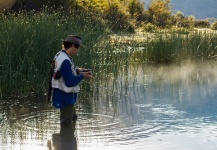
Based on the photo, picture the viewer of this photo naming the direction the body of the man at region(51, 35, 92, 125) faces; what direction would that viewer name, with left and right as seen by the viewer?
facing to the right of the viewer

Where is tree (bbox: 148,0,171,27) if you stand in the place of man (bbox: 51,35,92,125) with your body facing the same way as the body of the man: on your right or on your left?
on your left

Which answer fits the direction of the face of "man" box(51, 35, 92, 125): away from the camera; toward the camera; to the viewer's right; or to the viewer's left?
to the viewer's right
